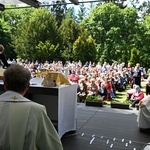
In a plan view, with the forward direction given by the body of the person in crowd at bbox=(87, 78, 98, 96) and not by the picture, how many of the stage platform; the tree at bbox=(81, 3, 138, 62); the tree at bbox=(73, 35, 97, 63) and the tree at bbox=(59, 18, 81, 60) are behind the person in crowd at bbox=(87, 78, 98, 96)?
3

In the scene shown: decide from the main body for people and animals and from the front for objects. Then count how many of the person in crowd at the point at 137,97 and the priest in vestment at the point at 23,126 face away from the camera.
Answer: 1

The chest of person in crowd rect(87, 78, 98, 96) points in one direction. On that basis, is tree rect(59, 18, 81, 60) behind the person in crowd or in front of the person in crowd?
behind

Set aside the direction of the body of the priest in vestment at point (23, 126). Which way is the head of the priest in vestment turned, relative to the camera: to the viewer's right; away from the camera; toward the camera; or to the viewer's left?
away from the camera

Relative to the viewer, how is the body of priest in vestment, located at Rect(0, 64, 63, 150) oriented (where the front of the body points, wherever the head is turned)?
away from the camera

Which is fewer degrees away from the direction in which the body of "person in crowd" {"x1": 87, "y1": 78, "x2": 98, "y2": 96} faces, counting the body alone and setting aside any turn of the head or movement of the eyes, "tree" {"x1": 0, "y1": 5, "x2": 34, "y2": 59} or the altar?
the altar

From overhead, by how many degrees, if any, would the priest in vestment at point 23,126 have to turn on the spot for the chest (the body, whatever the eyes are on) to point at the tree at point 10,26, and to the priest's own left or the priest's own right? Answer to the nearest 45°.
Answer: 0° — they already face it

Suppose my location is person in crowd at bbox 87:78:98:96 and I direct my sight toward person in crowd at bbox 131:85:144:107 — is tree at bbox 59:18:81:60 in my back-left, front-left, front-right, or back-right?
back-left

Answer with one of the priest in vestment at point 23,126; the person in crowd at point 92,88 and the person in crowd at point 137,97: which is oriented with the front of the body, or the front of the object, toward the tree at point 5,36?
the priest in vestment

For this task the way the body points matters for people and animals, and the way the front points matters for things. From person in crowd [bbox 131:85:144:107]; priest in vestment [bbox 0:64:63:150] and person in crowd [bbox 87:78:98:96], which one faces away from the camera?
the priest in vestment

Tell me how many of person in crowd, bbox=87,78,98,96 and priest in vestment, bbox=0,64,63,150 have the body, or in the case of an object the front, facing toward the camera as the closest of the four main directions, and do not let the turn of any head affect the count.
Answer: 1

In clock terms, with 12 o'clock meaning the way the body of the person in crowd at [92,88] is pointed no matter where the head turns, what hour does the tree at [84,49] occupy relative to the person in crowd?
The tree is roughly at 6 o'clock from the person in crowd.

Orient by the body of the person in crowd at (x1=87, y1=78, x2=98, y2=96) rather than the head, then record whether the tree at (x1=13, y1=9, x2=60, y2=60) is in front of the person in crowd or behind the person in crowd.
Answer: behind

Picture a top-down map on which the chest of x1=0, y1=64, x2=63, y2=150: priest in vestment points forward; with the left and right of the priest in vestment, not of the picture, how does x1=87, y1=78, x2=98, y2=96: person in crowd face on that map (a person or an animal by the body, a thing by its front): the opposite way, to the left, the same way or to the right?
the opposite way
